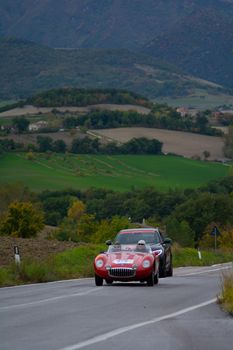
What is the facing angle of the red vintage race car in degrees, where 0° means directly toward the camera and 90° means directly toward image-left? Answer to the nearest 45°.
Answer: approximately 0°

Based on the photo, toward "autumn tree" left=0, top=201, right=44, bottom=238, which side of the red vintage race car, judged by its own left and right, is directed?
back
